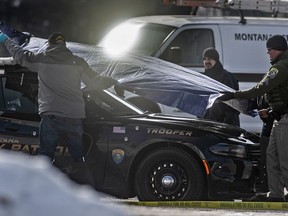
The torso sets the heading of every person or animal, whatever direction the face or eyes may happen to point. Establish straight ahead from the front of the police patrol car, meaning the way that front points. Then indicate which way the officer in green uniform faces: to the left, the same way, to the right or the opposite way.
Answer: the opposite way

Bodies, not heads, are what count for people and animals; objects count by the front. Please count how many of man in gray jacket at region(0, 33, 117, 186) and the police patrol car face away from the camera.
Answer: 1

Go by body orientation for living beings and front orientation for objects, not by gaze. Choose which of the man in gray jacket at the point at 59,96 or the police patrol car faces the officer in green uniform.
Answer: the police patrol car

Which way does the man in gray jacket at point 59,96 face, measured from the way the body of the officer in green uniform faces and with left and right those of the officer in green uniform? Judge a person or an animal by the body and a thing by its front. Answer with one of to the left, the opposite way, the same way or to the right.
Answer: to the right

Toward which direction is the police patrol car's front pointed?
to the viewer's right

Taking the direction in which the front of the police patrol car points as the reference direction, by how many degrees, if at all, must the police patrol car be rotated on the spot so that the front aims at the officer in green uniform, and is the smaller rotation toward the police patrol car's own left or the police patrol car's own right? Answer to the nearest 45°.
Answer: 0° — it already faces them

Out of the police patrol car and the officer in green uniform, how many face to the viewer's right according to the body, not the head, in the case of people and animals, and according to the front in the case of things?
1

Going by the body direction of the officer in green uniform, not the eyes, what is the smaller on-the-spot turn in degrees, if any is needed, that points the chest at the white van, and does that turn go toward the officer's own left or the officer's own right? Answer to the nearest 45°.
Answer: approximately 90° to the officer's own right

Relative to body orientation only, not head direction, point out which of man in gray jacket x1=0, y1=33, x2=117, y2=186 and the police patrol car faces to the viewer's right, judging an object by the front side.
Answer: the police patrol car

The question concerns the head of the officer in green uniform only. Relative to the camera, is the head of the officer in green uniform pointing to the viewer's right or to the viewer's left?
to the viewer's left

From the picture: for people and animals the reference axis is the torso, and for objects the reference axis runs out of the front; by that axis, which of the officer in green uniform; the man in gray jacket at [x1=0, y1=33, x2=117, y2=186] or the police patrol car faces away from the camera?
the man in gray jacket

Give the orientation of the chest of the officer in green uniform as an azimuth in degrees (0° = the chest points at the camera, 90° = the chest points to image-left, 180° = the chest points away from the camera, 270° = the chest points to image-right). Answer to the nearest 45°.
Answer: approximately 90°

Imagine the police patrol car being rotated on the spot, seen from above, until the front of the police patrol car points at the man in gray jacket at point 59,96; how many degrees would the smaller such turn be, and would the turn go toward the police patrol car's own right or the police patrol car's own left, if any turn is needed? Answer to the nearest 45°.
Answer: approximately 180°

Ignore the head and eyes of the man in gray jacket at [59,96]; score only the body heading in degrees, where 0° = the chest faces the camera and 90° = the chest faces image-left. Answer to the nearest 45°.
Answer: approximately 180°

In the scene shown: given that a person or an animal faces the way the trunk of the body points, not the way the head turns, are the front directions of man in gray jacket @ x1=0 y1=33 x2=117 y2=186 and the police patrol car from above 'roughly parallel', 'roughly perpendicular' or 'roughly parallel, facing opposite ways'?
roughly perpendicular

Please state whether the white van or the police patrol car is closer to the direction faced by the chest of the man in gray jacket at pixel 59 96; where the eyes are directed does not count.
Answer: the white van
